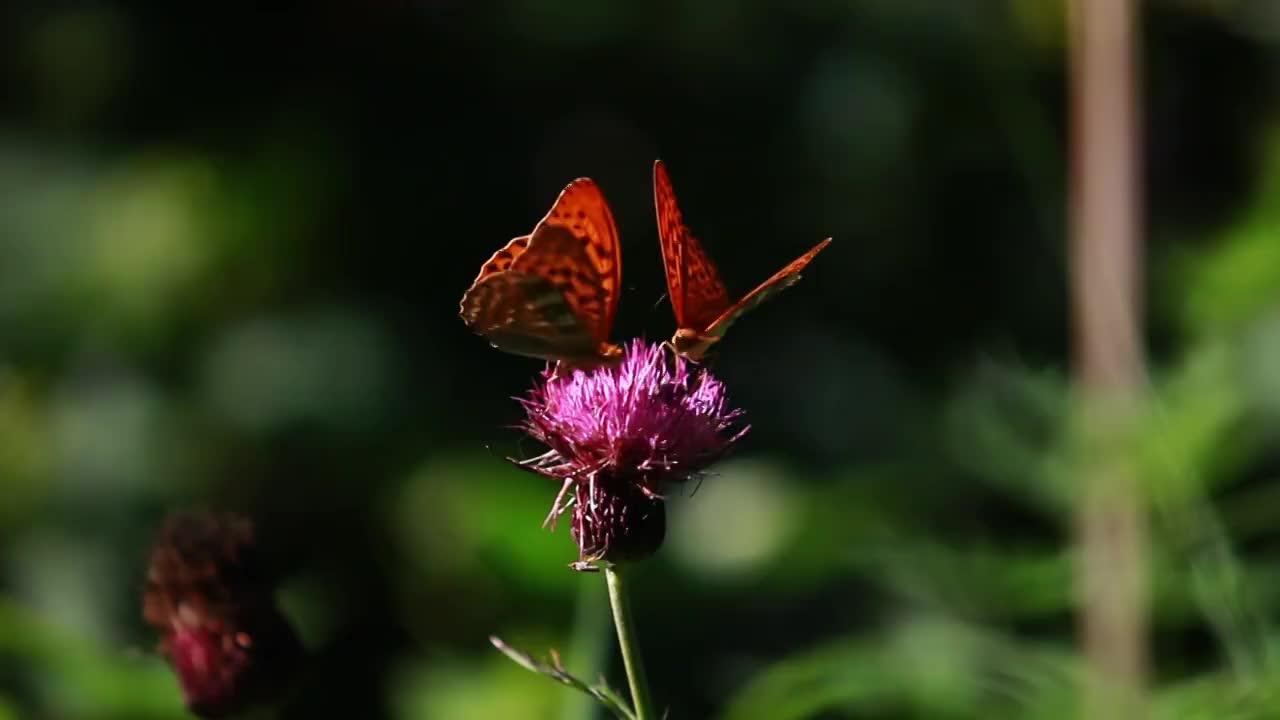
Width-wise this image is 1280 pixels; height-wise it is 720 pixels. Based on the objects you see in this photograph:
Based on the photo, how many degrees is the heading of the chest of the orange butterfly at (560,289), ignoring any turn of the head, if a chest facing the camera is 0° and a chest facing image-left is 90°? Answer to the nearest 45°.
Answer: approximately 270°
